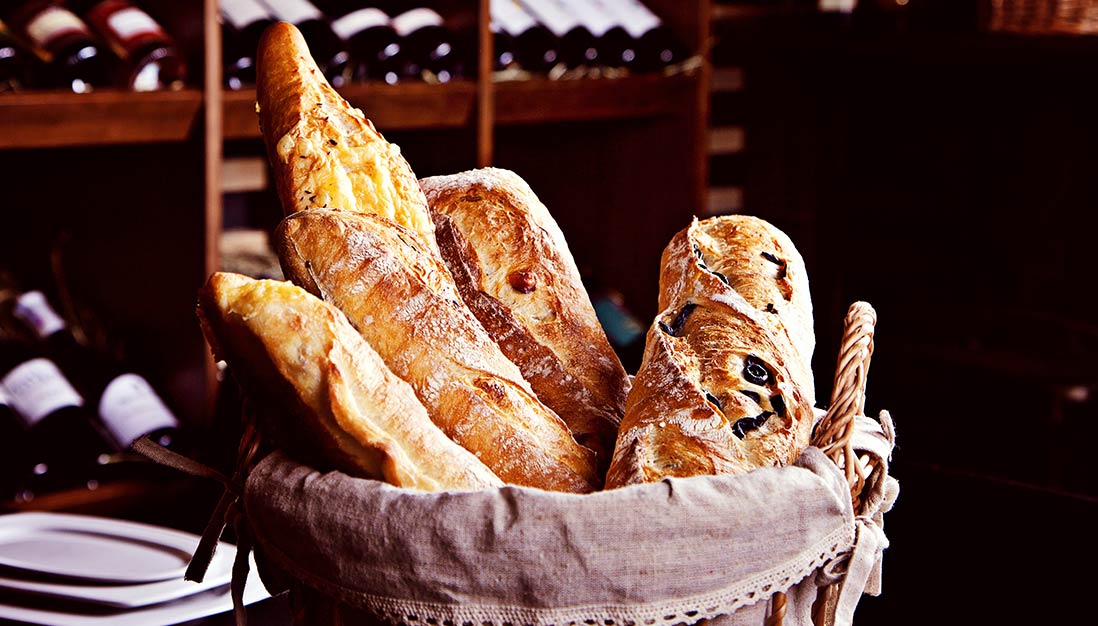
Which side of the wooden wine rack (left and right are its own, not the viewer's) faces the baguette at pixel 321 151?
front

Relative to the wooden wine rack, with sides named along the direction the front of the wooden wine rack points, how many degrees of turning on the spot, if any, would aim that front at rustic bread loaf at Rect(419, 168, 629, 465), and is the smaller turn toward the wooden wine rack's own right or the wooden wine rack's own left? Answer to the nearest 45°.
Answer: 0° — it already faces it

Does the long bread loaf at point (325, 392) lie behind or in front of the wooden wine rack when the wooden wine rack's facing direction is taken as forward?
in front

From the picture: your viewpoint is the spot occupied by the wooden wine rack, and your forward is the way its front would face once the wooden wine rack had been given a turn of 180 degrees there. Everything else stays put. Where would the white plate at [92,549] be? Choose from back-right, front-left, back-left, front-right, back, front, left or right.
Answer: back

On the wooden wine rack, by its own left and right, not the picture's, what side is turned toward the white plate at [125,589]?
front

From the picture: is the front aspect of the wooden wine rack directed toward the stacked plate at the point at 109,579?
yes

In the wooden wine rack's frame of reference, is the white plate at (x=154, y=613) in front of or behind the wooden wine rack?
in front

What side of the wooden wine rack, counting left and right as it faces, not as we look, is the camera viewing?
front
